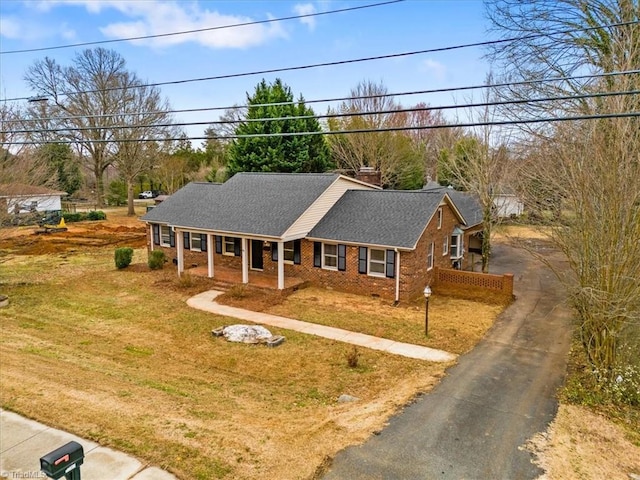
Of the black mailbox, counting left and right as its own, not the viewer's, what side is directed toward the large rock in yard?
back

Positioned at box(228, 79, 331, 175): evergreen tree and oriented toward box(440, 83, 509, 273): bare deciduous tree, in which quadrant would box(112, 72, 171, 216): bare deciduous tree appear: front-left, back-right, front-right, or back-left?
back-right

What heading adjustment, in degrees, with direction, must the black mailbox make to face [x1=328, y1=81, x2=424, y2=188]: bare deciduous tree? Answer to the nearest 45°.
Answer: approximately 180°

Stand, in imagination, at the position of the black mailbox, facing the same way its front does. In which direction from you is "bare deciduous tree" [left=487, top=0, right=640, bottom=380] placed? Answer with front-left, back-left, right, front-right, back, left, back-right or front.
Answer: back-left

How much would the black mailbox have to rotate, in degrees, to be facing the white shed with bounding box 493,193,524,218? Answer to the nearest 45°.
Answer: approximately 180°

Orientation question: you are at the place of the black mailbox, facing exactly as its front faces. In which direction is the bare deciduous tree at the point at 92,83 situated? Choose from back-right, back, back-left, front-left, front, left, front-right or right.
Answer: back-right

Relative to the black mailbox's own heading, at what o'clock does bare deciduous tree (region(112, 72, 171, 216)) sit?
The bare deciduous tree is roughly at 5 o'clock from the black mailbox.

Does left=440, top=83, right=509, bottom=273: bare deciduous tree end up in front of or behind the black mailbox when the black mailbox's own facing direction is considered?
behind

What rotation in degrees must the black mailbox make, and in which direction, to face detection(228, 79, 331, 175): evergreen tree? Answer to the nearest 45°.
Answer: approximately 180°

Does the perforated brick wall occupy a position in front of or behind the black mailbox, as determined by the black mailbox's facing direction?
behind

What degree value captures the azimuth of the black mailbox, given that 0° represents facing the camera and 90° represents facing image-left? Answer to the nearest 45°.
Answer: approximately 45°
